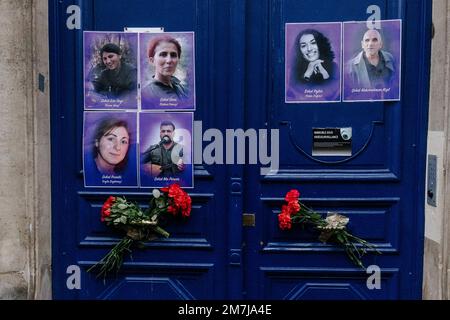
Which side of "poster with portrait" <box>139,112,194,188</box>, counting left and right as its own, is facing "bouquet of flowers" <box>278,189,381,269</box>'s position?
left

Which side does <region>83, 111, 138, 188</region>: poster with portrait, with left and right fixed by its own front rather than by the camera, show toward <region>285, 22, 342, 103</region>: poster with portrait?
left

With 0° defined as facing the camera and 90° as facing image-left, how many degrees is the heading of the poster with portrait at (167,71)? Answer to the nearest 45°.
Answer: approximately 0°

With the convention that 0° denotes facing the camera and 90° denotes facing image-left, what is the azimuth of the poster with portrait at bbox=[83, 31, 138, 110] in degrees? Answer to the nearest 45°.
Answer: approximately 0°

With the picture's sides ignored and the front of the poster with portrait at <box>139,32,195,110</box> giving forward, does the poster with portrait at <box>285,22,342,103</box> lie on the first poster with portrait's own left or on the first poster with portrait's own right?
on the first poster with portrait's own left
